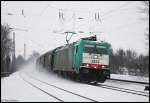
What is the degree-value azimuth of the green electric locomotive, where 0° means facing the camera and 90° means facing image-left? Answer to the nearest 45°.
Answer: approximately 315°
